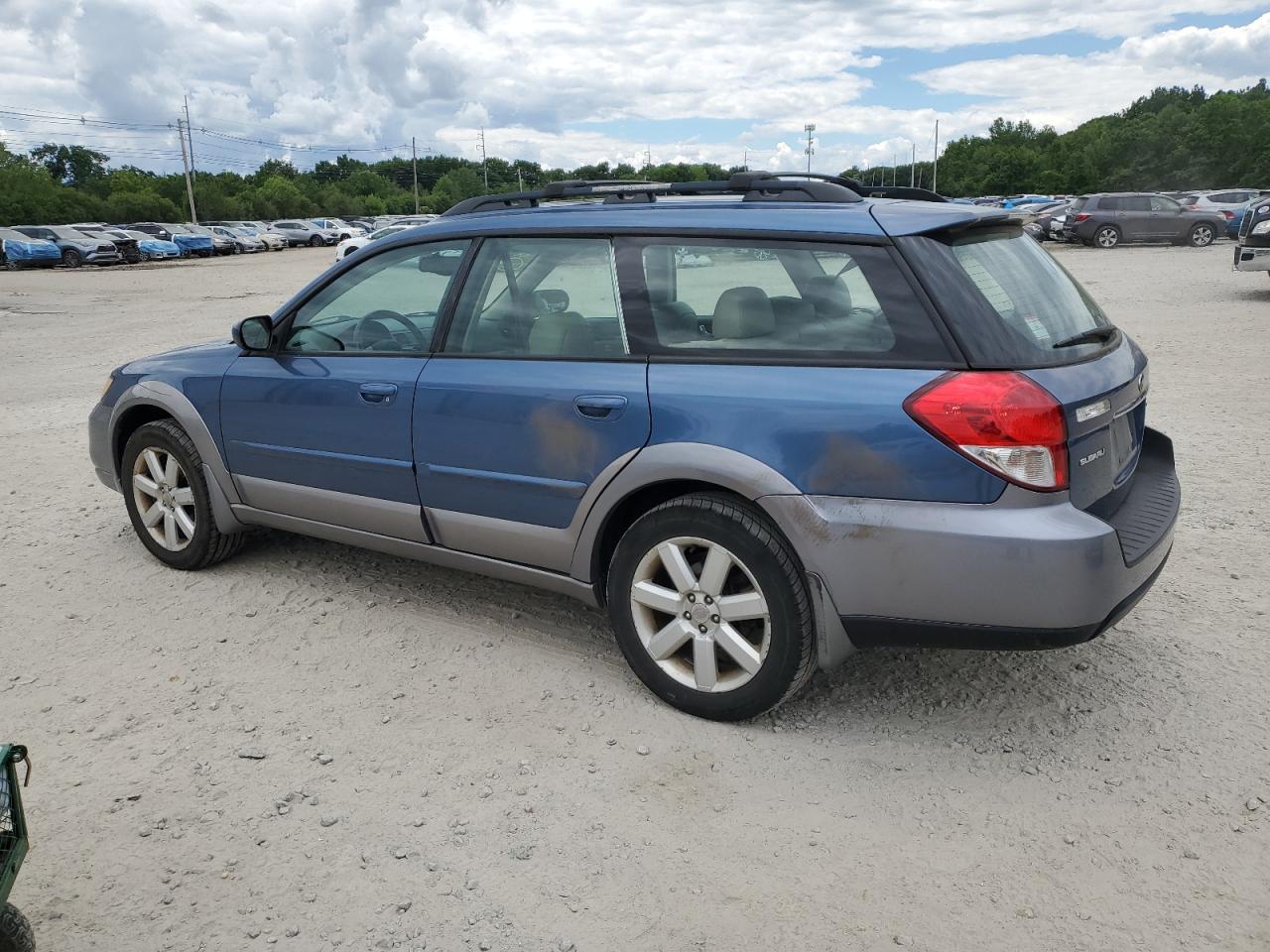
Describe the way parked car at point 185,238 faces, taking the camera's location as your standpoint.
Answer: facing the viewer and to the right of the viewer

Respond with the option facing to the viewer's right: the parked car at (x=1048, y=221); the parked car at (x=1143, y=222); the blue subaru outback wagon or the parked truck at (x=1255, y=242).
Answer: the parked car at (x=1143, y=222)

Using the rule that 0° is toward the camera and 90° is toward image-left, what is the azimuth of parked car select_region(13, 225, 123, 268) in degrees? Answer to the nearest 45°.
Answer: approximately 315°

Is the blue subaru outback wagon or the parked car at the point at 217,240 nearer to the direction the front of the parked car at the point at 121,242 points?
the blue subaru outback wagon

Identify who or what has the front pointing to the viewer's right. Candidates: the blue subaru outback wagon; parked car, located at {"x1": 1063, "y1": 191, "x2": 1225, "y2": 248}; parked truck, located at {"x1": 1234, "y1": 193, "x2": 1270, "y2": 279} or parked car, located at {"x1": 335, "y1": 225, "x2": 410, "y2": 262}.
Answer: parked car, located at {"x1": 1063, "y1": 191, "x2": 1225, "y2": 248}

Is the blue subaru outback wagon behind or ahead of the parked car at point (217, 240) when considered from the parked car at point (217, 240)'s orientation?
ahead

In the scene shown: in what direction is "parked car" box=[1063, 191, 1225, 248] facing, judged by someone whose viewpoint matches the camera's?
facing to the right of the viewer

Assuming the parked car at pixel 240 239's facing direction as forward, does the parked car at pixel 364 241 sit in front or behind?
in front

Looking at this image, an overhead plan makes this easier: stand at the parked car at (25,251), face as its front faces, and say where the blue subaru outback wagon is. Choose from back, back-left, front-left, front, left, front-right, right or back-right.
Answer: front-right

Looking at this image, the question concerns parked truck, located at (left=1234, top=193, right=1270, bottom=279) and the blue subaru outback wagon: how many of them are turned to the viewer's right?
0

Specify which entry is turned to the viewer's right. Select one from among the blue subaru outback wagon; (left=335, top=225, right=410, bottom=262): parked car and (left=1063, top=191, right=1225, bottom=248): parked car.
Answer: (left=1063, top=191, right=1225, bottom=248): parked car

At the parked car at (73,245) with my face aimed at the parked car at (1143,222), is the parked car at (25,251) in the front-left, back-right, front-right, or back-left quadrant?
back-right
